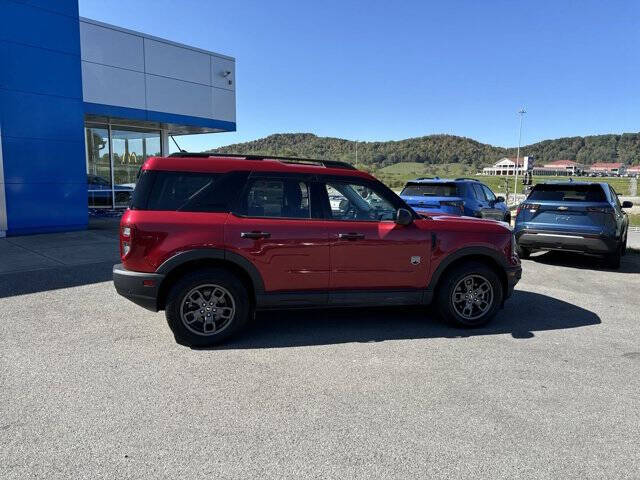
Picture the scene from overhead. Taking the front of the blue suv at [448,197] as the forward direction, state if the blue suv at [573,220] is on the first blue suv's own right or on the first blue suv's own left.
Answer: on the first blue suv's own right

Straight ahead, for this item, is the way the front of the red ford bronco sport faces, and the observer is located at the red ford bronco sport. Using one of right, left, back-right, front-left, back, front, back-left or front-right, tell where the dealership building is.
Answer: back-left

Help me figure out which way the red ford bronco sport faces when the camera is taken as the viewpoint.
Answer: facing to the right of the viewer

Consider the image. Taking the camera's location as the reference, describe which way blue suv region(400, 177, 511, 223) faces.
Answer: facing away from the viewer and to the right of the viewer

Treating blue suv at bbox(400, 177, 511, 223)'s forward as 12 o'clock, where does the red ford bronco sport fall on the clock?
The red ford bronco sport is roughly at 5 o'clock from the blue suv.

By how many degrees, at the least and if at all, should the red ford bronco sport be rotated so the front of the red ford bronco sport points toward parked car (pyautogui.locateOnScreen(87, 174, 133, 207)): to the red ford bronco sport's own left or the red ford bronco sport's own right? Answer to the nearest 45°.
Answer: approximately 135° to the red ford bronco sport's own left

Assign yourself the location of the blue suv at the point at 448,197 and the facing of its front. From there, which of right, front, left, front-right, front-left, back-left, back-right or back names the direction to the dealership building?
back-left

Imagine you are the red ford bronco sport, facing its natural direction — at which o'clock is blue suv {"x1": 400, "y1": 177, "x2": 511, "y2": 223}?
The blue suv is roughly at 10 o'clock from the red ford bronco sport.

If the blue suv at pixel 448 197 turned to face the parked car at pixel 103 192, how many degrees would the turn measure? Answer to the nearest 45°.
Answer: approximately 135° to its left
